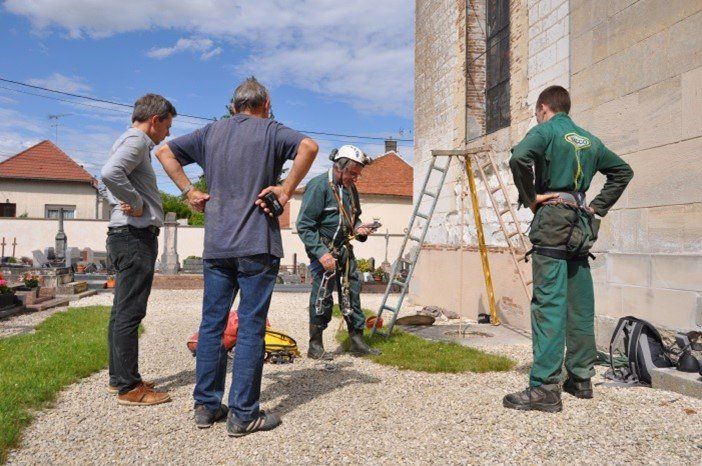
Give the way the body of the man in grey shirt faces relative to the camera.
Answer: to the viewer's right

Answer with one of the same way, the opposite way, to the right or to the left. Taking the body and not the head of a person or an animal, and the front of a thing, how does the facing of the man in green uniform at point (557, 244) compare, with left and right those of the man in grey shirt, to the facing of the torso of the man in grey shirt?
to the left

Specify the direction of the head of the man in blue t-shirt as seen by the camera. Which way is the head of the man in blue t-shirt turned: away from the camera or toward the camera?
away from the camera

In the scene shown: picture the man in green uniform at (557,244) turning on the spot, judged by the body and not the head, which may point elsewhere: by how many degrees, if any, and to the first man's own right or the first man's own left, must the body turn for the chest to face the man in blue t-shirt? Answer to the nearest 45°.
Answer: approximately 90° to the first man's own left

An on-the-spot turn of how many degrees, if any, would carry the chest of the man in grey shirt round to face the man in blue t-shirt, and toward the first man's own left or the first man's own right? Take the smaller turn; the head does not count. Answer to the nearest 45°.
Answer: approximately 45° to the first man's own right

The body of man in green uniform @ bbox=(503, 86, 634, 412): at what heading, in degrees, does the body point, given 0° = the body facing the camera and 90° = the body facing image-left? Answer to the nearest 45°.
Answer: approximately 135°

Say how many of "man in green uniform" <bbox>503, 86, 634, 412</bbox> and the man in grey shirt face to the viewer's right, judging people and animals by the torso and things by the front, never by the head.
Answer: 1

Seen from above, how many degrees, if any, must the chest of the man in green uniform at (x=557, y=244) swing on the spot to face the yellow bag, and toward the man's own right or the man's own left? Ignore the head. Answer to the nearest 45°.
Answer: approximately 45° to the man's own left

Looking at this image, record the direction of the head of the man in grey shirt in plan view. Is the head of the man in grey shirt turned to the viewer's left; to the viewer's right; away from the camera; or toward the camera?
to the viewer's right
